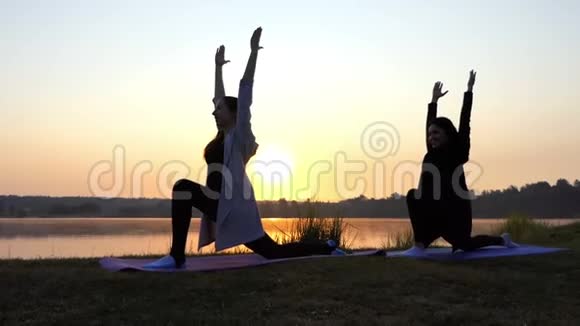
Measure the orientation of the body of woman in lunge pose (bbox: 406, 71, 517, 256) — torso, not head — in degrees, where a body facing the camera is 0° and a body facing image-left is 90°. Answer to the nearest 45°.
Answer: approximately 45°

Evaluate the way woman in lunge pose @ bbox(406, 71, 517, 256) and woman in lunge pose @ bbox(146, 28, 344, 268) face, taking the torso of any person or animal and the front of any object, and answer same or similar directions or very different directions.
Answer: same or similar directions

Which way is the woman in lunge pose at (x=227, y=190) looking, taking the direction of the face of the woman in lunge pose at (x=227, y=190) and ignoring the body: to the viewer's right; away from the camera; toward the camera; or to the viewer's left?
to the viewer's left

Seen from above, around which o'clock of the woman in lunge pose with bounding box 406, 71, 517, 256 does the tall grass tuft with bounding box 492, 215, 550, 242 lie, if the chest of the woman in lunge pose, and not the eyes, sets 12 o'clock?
The tall grass tuft is roughly at 5 o'clock from the woman in lunge pose.

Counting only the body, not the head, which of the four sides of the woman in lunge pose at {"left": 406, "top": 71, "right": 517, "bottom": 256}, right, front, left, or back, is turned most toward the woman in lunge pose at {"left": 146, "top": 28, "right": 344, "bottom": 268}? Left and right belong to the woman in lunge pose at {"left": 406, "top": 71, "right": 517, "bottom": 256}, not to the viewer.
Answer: front

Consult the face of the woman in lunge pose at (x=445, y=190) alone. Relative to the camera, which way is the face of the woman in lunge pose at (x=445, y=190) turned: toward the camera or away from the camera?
toward the camera

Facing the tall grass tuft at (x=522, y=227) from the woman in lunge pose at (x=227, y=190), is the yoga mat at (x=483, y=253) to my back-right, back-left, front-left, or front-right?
front-right

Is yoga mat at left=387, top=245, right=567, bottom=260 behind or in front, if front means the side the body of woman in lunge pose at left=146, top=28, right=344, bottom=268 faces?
behind

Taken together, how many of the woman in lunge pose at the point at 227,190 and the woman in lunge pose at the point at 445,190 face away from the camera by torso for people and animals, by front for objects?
0

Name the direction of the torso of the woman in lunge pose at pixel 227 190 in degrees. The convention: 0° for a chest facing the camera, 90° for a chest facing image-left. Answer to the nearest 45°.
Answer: approximately 90°
